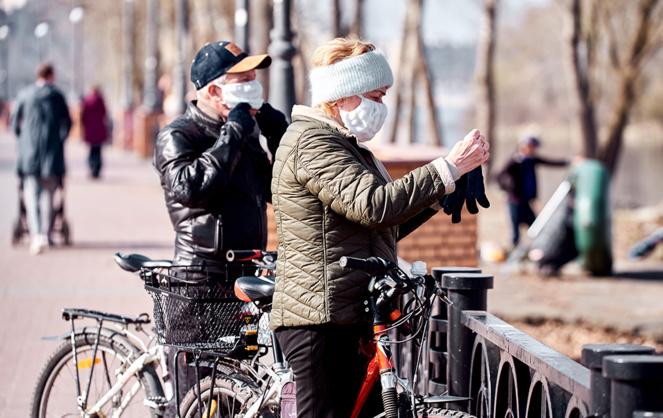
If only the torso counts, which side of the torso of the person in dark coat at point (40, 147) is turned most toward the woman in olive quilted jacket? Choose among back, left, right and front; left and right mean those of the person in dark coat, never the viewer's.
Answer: back

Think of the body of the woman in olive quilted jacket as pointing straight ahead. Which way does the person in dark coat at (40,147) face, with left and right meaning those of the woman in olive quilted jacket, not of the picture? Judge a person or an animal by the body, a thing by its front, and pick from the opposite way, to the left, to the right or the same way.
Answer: to the left

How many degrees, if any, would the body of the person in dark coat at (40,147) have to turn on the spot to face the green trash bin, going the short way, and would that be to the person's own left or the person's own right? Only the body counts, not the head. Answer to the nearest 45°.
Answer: approximately 90° to the person's own right

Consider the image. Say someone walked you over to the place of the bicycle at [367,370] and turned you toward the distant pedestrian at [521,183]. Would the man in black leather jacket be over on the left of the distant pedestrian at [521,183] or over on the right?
left

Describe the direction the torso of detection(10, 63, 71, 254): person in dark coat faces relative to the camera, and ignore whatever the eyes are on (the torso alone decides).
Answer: away from the camera

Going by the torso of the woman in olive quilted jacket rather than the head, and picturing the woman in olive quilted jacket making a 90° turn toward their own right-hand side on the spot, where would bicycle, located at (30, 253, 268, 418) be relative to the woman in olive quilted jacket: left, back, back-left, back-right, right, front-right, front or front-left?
back-right

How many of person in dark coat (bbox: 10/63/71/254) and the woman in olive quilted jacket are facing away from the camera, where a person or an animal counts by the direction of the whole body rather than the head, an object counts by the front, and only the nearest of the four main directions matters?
1

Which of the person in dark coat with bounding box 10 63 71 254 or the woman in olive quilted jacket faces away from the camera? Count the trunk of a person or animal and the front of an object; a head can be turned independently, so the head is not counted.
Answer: the person in dark coat

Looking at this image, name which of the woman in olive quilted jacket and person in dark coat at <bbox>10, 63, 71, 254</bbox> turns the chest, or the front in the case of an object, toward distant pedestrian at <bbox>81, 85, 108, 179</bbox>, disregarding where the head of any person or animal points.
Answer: the person in dark coat

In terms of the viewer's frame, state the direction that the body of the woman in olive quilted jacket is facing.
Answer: to the viewer's right

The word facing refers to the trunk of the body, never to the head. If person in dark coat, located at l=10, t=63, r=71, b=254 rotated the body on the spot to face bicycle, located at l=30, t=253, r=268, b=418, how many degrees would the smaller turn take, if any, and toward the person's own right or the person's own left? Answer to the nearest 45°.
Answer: approximately 180°

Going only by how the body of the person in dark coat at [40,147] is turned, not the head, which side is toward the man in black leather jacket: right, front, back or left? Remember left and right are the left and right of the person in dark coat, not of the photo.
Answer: back
